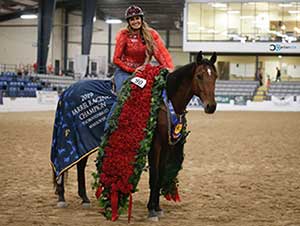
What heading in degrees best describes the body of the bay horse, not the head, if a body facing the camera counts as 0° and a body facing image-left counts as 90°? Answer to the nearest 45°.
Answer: approximately 315°
